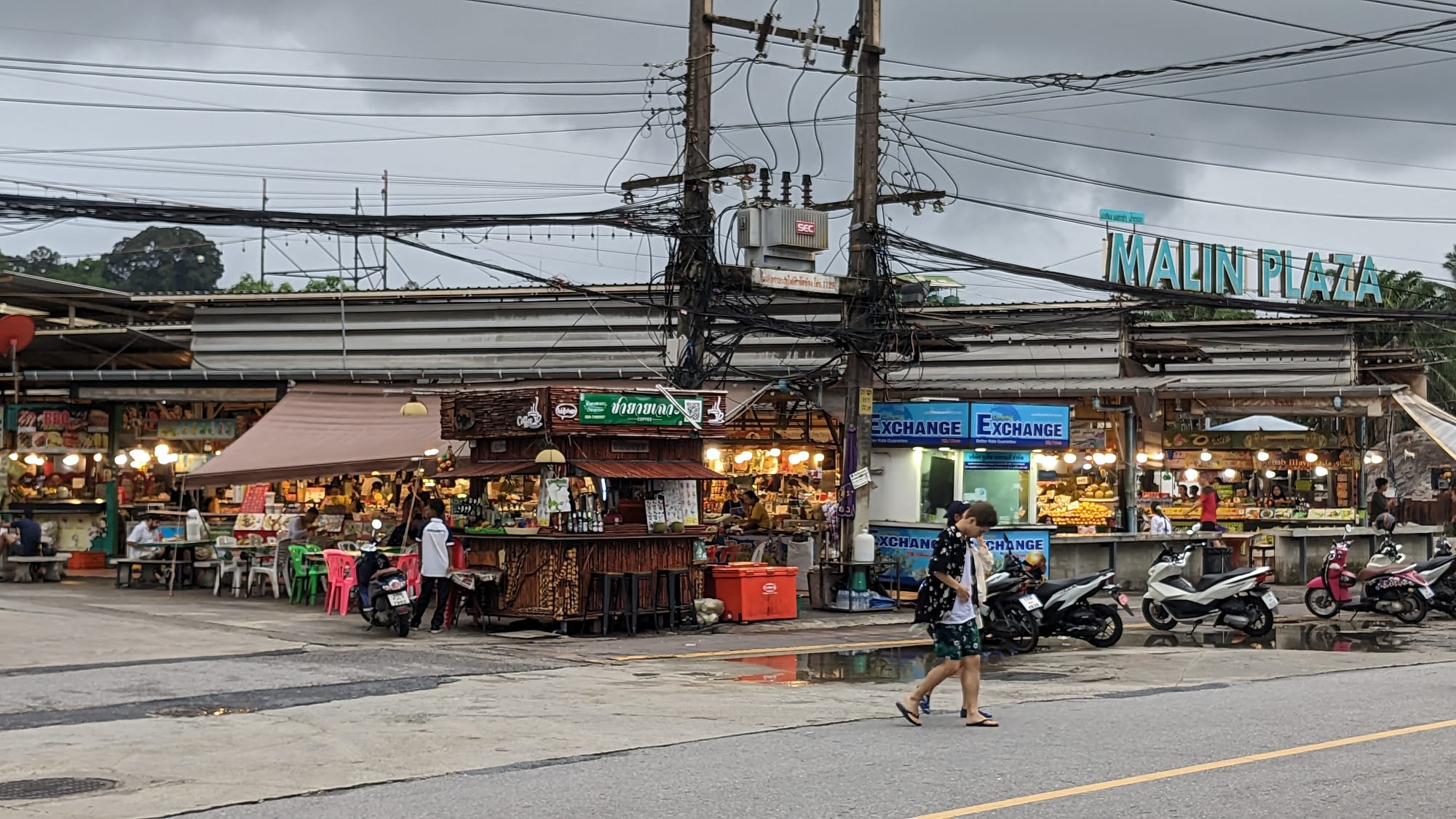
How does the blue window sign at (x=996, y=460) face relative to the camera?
toward the camera

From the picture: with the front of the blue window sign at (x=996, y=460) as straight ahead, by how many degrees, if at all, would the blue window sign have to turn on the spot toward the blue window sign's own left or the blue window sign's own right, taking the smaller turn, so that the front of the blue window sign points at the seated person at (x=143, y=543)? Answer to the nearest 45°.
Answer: approximately 90° to the blue window sign's own right

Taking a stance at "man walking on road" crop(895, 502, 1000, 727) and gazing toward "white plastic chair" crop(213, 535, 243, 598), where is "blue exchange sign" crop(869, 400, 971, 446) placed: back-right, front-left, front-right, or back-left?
front-right

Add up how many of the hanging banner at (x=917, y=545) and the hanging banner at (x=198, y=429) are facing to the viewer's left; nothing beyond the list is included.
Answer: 0

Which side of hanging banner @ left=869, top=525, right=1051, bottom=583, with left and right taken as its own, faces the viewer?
front

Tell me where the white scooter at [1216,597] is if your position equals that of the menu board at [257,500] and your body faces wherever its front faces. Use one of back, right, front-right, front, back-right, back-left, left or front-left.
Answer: front-left

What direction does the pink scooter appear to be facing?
to the viewer's left

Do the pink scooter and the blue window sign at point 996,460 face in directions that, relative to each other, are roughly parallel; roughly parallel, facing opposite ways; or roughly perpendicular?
roughly perpendicular

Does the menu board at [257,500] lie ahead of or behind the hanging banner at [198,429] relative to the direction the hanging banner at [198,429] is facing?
ahead

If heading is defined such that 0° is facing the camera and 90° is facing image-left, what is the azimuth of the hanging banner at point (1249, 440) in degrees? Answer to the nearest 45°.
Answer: approximately 0°

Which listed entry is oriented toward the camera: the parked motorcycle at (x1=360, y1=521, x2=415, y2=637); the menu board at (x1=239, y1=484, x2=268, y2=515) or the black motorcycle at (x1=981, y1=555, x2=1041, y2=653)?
the menu board

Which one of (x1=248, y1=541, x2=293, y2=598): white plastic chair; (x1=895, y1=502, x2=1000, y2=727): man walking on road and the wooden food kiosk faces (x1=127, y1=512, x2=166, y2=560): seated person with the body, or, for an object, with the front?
the white plastic chair
